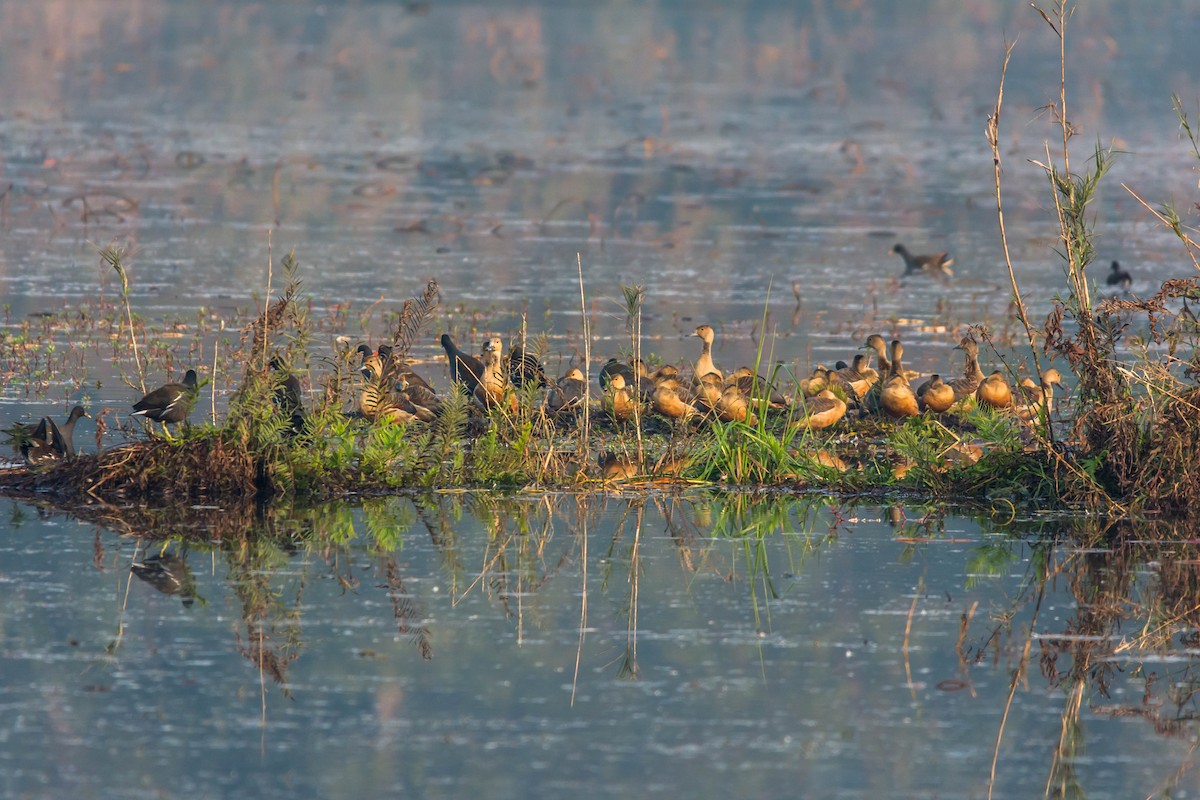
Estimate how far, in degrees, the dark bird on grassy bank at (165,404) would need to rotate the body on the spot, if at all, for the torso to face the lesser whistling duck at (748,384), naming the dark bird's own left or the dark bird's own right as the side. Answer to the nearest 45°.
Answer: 0° — it already faces it

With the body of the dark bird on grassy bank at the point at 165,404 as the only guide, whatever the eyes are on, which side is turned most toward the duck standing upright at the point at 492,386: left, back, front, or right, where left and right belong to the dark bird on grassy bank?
front

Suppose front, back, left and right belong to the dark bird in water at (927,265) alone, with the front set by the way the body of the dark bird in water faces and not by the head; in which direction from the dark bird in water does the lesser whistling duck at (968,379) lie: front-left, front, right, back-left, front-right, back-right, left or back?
left

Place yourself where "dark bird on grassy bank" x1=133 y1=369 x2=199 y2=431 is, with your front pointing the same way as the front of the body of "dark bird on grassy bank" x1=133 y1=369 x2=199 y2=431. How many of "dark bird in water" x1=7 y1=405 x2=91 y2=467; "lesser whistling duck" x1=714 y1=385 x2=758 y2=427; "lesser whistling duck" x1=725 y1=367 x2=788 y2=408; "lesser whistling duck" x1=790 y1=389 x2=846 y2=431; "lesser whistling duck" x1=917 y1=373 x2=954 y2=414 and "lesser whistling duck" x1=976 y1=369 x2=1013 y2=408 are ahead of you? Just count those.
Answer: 5

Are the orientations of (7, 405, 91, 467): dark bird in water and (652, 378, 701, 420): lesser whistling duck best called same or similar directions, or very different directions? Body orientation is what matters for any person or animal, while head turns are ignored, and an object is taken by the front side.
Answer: very different directions

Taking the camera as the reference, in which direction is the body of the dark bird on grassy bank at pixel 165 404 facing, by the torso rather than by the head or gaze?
to the viewer's right

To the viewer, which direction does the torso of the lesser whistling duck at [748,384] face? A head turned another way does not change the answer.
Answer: to the viewer's left

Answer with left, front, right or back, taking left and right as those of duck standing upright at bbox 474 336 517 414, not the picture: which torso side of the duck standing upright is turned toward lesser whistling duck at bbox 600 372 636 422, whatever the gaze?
left

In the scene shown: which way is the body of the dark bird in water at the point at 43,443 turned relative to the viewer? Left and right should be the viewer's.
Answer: facing to the right of the viewer

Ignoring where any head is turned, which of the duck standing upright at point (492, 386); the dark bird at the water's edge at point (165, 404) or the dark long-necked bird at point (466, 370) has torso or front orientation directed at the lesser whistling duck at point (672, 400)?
the dark bird at the water's edge

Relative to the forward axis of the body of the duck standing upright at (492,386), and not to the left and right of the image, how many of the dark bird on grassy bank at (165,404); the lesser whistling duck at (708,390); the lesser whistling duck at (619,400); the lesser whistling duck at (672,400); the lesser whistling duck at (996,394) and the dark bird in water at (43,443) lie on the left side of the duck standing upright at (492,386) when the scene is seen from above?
4

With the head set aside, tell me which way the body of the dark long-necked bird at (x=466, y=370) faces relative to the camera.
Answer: to the viewer's left
